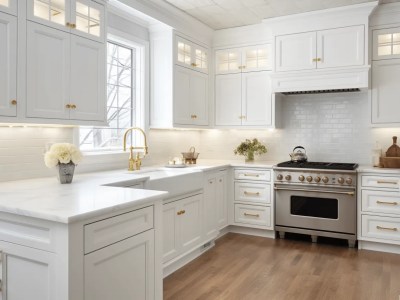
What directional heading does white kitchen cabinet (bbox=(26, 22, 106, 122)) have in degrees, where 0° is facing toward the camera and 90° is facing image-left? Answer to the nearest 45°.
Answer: approximately 315°

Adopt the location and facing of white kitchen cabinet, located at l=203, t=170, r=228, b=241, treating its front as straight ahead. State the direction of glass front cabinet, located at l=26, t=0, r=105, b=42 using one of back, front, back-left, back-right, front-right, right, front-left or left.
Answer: right

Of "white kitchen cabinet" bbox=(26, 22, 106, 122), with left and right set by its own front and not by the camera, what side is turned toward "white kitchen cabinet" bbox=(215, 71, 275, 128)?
left

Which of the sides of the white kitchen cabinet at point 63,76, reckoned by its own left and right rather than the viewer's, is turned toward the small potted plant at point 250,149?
left

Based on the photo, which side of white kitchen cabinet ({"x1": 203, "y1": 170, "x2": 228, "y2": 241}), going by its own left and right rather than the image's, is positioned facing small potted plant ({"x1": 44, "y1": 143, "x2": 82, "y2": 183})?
right

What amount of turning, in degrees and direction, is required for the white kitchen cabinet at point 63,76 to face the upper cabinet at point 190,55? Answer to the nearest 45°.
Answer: approximately 90° to its left

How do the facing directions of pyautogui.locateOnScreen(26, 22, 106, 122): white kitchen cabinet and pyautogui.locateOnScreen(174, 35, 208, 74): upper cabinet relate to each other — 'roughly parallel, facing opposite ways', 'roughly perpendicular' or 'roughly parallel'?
roughly parallel

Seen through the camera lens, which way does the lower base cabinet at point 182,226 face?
facing the viewer and to the right of the viewer

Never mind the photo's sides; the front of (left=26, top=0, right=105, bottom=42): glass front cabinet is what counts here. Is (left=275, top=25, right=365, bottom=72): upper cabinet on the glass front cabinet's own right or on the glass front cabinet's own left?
on the glass front cabinet's own left

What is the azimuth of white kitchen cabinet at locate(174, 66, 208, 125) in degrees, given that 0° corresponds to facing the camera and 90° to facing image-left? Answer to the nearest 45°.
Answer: approximately 315°

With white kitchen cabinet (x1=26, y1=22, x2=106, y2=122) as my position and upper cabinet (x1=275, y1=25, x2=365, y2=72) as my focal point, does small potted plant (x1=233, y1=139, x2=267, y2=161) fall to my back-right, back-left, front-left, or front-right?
front-left
